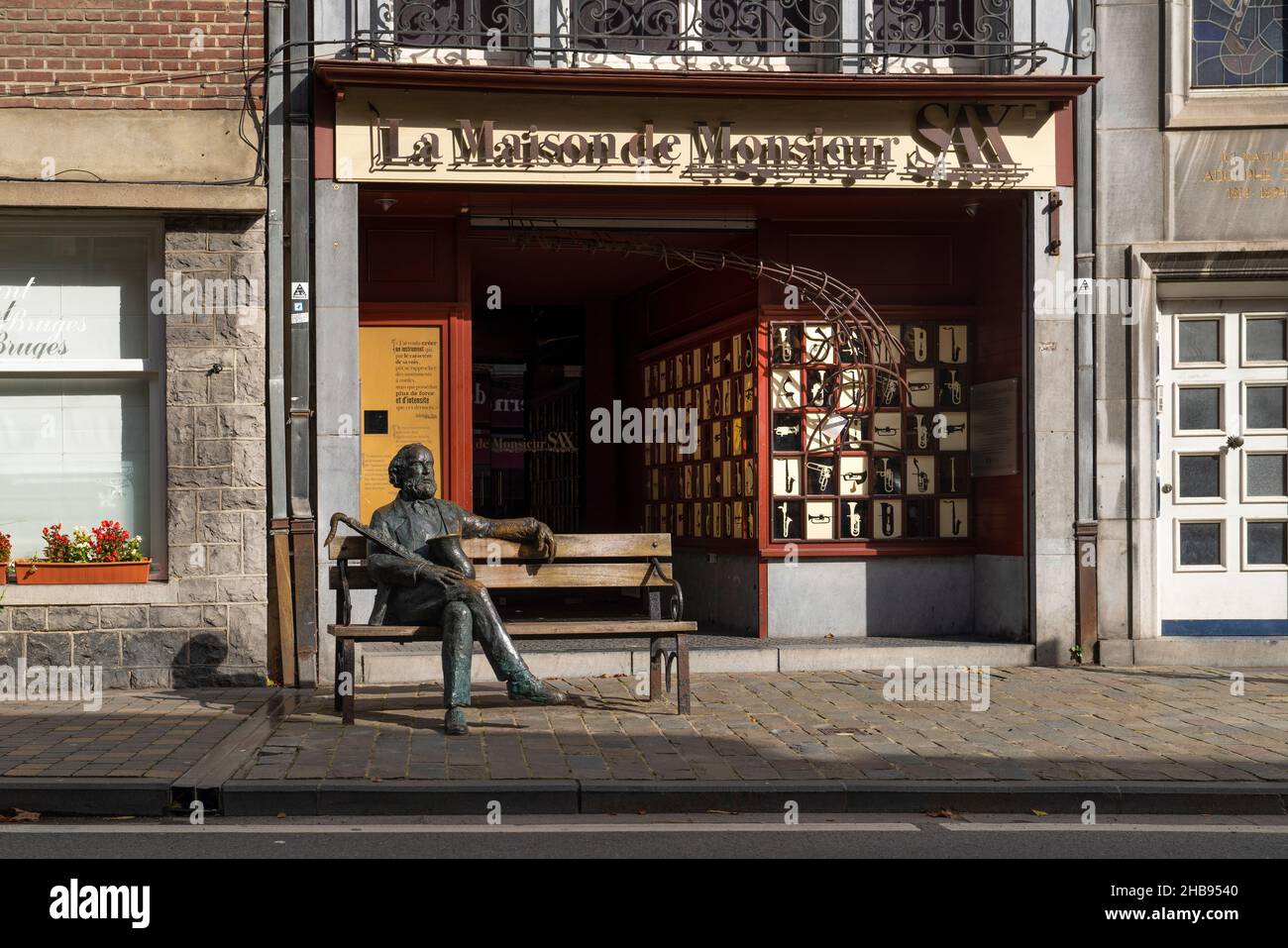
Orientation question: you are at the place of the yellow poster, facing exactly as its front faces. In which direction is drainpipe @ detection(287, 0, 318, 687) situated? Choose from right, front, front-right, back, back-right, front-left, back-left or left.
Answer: front-right

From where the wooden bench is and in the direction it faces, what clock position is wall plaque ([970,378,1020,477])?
The wall plaque is roughly at 8 o'clock from the wooden bench.

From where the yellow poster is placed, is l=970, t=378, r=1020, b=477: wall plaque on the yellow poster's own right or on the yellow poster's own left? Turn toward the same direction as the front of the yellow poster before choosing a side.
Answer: on the yellow poster's own left

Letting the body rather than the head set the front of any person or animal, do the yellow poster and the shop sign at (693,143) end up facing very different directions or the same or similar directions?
same or similar directions

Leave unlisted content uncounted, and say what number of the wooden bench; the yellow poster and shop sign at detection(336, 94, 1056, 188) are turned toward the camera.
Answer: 3

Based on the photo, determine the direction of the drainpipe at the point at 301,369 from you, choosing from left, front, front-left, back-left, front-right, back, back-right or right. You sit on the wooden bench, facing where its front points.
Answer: back-right

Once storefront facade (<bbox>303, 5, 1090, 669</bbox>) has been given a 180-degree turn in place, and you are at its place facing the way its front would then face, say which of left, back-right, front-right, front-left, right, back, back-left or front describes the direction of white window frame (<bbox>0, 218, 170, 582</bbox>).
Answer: left

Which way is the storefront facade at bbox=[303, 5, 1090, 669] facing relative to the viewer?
toward the camera

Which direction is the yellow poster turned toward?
toward the camera

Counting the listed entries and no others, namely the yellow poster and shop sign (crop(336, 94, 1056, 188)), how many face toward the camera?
2

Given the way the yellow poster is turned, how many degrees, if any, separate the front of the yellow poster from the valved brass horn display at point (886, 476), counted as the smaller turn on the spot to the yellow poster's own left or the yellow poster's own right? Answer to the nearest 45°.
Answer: approximately 90° to the yellow poster's own left

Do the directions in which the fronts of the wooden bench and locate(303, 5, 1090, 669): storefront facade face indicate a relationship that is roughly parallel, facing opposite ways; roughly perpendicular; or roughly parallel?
roughly parallel

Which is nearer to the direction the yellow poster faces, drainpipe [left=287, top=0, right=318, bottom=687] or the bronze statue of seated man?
the bronze statue of seated man

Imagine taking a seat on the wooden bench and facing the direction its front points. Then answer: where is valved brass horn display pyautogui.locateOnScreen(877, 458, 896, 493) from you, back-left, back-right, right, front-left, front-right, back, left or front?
back-left

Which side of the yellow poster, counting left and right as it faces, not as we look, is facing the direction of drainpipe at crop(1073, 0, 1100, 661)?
left

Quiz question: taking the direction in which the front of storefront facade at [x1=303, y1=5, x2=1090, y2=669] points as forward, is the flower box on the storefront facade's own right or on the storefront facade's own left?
on the storefront facade's own right

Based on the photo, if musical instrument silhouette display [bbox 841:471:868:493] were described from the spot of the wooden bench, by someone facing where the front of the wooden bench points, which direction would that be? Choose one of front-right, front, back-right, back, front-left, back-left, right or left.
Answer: back-left

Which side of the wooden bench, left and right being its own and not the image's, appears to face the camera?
front
